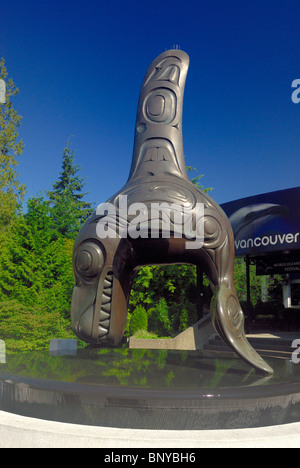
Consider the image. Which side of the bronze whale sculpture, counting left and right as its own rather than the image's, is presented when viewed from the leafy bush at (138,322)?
right

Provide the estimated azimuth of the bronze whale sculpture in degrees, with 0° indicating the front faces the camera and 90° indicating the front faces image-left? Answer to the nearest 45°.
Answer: approximately 90°

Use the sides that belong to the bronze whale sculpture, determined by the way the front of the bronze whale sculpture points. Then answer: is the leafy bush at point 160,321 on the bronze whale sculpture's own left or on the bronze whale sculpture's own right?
on the bronze whale sculpture's own right

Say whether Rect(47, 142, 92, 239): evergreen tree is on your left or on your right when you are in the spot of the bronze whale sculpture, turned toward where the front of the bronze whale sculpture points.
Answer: on your right
